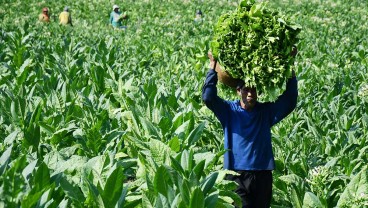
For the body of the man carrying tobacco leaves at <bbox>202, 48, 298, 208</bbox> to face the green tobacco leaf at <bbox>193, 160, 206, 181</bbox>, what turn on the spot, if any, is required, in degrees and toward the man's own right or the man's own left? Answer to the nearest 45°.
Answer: approximately 45° to the man's own right

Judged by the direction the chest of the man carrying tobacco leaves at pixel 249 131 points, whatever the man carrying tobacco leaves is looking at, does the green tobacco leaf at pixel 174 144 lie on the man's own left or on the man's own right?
on the man's own right

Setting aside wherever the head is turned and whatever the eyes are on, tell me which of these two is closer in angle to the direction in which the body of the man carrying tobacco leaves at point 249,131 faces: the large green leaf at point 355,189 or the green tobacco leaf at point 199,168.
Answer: the green tobacco leaf

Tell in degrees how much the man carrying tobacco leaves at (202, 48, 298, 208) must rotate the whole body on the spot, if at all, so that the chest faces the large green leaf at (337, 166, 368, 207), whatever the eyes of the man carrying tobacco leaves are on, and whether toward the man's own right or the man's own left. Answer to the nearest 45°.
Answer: approximately 90° to the man's own left

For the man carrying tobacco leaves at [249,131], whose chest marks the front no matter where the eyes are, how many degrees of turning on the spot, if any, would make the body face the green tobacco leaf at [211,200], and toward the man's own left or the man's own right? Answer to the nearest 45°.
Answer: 0° — they already face it

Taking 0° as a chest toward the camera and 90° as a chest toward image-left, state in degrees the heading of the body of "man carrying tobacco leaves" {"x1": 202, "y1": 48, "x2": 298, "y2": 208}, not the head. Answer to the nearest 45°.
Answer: approximately 0°

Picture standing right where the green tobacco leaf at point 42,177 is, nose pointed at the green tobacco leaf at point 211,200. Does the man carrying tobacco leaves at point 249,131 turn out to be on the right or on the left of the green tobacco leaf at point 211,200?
left
